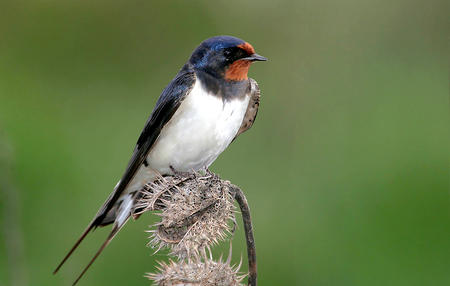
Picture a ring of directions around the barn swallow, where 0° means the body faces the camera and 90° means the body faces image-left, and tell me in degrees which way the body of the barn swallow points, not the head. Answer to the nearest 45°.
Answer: approximately 315°
